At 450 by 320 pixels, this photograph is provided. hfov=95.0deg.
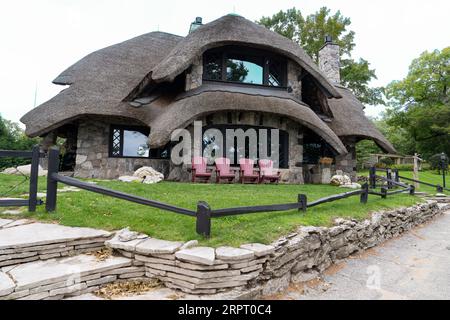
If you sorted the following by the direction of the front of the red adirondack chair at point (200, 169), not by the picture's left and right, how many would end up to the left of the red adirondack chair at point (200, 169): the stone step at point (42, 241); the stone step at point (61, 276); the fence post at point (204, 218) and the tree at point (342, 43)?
1

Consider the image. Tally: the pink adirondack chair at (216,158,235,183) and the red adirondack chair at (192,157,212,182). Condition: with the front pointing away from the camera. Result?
0

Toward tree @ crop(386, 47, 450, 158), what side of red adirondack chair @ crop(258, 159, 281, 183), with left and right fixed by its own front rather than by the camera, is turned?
left

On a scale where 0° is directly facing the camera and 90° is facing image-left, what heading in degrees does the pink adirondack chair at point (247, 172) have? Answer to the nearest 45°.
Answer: approximately 315°

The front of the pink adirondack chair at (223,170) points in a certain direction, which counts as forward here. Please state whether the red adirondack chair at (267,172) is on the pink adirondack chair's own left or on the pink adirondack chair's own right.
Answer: on the pink adirondack chair's own left

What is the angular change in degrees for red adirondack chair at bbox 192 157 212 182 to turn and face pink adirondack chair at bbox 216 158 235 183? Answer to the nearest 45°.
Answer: approximately 45° to its left

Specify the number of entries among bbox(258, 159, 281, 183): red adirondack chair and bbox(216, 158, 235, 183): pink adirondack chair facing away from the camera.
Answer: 0

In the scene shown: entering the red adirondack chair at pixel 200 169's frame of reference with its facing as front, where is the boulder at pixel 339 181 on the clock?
The boulder is roughly at 10 o'clock from the red adirondack chair.

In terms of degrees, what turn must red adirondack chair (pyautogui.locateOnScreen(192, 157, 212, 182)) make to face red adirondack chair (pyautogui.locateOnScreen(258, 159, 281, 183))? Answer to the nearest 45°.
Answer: approximately 45° to its left

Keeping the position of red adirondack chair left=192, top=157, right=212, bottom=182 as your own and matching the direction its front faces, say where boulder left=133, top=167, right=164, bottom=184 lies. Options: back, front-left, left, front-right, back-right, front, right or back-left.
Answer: back-right

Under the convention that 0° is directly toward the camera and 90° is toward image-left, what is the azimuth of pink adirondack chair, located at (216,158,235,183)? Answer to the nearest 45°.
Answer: approximately 315°

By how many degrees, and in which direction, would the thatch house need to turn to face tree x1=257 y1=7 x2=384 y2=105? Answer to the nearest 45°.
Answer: approximately 135° to its left
